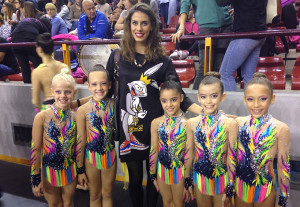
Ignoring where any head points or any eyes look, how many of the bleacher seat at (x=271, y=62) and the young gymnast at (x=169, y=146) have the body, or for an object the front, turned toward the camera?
2

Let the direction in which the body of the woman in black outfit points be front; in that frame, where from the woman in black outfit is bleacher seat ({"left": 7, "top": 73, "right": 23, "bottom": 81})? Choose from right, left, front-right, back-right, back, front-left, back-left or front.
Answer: back-right

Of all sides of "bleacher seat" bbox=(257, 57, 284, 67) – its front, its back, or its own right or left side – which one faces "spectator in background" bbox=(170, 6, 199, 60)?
right

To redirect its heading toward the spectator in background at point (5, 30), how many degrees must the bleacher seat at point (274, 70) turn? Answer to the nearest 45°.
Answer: approximately 90° to its right

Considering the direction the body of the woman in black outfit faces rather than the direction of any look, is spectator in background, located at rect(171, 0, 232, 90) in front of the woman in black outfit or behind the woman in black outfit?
behind

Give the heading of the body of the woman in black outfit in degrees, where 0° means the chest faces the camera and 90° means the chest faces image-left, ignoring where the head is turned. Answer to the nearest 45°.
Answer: approximately 0°

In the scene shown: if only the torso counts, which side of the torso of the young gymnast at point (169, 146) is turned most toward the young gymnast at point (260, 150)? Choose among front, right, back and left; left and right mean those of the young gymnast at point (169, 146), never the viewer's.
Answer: left

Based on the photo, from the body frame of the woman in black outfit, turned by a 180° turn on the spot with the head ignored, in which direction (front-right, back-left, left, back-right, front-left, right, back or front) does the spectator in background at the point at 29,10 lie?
front-left
